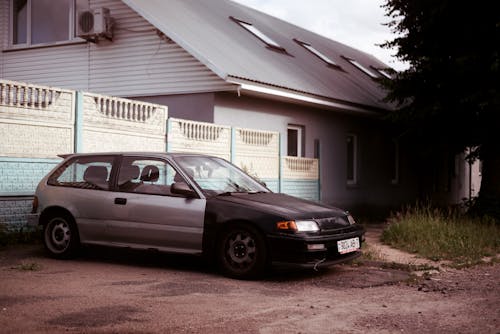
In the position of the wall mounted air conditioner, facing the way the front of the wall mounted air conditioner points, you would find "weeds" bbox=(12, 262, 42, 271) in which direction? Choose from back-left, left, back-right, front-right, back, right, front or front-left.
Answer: front-left

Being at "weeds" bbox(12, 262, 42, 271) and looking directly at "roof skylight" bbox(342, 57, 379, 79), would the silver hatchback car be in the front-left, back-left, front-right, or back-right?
front-right

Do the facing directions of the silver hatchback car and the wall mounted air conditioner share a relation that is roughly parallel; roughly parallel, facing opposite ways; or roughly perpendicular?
roughly perpendicular

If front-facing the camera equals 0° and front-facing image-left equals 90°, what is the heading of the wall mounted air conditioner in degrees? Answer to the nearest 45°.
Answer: approximately 45°

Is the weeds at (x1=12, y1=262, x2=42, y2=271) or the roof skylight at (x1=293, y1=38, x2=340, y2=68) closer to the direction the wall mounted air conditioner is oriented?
the weeds

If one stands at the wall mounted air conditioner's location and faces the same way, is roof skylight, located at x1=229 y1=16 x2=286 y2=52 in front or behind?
behind

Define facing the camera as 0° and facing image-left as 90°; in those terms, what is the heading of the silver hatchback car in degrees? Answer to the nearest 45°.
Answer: approximately 315°

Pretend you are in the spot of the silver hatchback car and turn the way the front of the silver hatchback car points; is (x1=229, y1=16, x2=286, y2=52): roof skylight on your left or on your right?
on your left

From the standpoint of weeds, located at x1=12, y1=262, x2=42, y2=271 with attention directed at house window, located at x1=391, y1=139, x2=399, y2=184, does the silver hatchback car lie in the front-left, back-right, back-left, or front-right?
front-right

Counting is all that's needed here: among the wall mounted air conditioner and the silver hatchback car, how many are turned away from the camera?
0

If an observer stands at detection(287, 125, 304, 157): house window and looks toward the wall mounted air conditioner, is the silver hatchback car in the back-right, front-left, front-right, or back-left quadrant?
front-left

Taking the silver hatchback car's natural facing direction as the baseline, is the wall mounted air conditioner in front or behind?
behind

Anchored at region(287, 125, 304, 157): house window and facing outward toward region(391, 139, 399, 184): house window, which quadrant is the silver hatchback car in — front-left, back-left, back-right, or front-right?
back-right

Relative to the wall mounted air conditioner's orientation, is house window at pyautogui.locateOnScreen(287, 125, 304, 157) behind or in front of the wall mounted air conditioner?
behind
